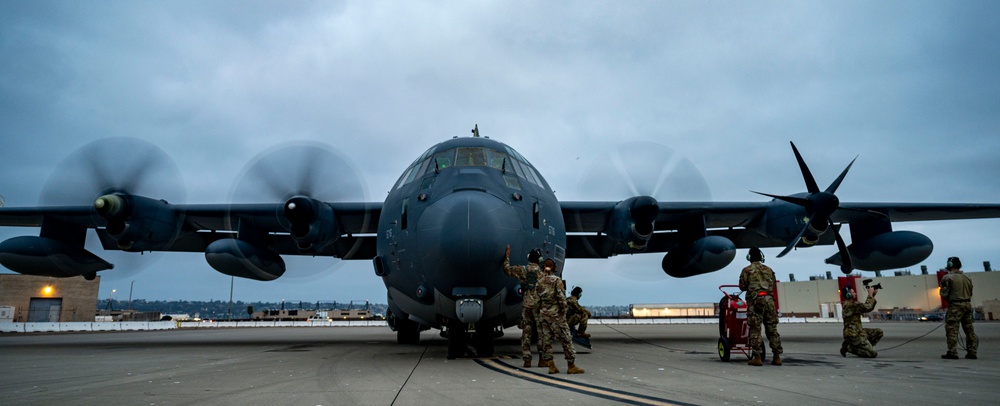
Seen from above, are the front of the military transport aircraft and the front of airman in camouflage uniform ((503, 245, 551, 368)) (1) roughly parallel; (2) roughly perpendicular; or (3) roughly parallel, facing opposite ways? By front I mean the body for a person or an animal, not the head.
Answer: roughly parallel, facing opposite ways

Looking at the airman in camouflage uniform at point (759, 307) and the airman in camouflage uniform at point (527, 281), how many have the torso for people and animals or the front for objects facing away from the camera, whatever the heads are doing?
2

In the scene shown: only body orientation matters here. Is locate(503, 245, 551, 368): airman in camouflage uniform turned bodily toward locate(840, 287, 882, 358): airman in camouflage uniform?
no

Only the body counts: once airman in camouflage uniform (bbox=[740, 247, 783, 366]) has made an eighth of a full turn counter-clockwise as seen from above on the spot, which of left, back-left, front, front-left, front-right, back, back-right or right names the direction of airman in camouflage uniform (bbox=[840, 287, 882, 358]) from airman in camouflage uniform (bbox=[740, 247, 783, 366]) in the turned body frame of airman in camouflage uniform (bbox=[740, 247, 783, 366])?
right

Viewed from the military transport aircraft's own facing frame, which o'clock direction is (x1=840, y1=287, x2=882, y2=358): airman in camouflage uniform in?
The airman in camouflage uniform is roughly at 10 o'clock from the military transport aircraft.

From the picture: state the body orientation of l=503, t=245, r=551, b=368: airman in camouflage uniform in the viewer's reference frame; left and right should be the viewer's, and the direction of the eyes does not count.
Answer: facing away from the viewer

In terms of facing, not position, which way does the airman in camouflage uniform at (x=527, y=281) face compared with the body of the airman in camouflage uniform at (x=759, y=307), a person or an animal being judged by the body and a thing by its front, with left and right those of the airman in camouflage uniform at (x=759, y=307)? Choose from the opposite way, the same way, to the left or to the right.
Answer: the same way

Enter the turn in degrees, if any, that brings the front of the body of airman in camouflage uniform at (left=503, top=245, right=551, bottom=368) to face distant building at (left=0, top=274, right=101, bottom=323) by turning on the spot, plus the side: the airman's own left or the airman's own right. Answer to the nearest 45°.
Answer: approximately 45° to the airman's own left

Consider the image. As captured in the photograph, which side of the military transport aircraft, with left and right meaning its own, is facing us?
front

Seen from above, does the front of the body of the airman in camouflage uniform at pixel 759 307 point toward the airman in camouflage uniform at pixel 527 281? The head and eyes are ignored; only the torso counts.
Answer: no

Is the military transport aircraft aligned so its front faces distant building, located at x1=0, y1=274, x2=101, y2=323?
no

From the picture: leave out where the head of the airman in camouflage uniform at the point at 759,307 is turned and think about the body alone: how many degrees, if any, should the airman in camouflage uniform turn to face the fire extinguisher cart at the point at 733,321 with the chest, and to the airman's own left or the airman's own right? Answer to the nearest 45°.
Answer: approximately 45° to the airman's own left

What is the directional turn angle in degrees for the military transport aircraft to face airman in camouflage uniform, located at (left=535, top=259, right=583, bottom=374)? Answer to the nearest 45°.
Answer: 0° — it already faces them

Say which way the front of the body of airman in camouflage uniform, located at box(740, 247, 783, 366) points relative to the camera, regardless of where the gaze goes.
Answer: away from the camera

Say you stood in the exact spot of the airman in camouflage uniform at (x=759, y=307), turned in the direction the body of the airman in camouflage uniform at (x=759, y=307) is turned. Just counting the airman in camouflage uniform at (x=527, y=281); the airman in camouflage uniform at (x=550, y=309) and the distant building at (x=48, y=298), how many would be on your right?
0
